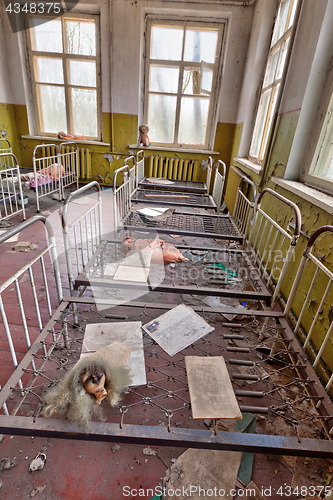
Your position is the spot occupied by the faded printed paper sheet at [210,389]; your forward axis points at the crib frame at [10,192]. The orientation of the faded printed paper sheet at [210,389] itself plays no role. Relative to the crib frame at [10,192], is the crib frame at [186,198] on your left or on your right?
right

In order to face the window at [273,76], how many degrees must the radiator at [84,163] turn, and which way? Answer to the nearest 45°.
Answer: approximately 45° to its left

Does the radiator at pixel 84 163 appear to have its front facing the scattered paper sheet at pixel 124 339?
yes

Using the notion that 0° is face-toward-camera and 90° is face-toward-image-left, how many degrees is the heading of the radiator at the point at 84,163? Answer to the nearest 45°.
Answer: approximately 0°

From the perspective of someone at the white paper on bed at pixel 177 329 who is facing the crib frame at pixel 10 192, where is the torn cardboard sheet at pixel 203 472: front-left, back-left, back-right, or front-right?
back-left

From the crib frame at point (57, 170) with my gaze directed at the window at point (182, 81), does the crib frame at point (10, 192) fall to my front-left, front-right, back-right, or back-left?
back-right

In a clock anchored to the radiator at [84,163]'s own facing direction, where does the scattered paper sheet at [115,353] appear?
The scattered paper sheet is roughly at 12 o'clock from the radiator.
